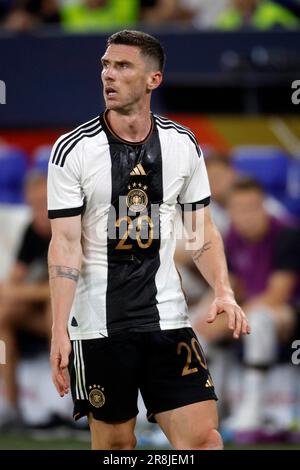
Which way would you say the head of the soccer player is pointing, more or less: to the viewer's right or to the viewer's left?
to the viewer's left

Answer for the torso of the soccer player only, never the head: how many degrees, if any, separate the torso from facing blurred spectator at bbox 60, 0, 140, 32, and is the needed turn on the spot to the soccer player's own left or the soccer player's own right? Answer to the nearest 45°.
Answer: approximately 180°

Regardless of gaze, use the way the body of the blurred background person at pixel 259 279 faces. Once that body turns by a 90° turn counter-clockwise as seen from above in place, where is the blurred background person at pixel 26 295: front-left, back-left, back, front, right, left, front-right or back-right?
back-right

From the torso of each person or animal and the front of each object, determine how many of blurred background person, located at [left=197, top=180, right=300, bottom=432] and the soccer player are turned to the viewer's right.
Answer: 0

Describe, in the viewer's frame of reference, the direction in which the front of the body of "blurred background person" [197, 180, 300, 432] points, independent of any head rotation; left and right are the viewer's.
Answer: facing the viewer and to the left of the viewer

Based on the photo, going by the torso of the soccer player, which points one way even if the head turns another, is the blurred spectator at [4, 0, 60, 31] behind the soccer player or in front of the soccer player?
behind

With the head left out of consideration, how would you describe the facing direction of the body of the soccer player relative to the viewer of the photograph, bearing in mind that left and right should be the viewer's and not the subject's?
facing the viewer
